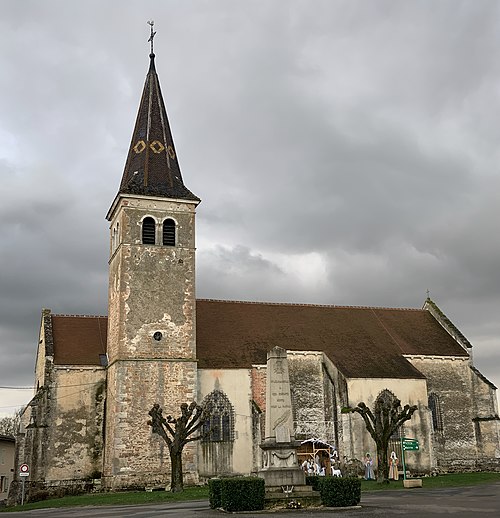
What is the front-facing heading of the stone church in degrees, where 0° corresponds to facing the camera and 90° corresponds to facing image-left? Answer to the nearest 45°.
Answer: approximately 90°

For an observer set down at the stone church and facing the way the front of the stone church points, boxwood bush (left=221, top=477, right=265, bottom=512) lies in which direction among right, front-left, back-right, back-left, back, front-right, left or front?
front

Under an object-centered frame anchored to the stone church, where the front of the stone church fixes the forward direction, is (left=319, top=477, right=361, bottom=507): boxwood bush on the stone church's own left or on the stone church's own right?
on the stone church's own left

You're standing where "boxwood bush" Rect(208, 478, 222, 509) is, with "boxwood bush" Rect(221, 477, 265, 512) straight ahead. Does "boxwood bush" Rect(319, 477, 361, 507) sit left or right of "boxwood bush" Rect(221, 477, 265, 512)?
left

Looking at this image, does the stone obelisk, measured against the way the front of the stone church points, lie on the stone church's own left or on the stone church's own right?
on the stone church's own left
